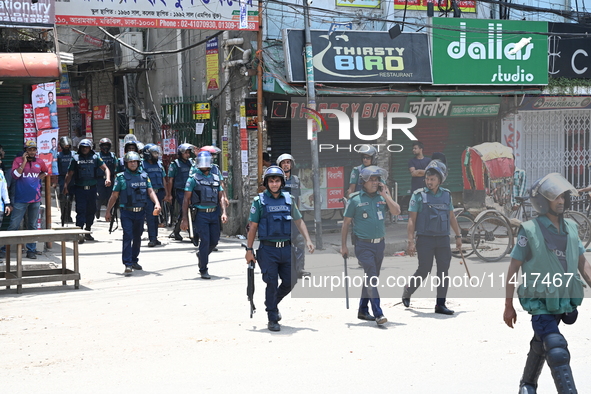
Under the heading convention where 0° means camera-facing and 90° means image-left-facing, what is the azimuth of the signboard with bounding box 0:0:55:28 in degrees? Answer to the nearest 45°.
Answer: approximately 0°

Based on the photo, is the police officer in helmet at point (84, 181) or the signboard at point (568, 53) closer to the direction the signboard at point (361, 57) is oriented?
the police officer in helmet

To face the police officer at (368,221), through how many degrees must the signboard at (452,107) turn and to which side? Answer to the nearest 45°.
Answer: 0° — it already faces them

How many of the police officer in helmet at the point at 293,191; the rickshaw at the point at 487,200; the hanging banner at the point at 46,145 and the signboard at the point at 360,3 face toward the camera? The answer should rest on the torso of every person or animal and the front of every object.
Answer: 3

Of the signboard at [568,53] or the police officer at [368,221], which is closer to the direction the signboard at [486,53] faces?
the police officer

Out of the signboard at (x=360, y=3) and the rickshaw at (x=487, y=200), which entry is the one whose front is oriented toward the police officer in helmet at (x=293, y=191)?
the signboard

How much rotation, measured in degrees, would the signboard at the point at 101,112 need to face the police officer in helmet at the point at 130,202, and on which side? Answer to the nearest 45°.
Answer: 0° — it already faces them

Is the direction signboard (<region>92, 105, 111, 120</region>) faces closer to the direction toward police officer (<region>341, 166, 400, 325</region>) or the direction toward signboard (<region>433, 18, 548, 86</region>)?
the police officer

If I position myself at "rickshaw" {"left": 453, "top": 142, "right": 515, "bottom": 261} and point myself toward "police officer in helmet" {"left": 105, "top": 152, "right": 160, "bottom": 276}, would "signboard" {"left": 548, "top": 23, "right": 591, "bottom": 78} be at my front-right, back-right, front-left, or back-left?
back-right
